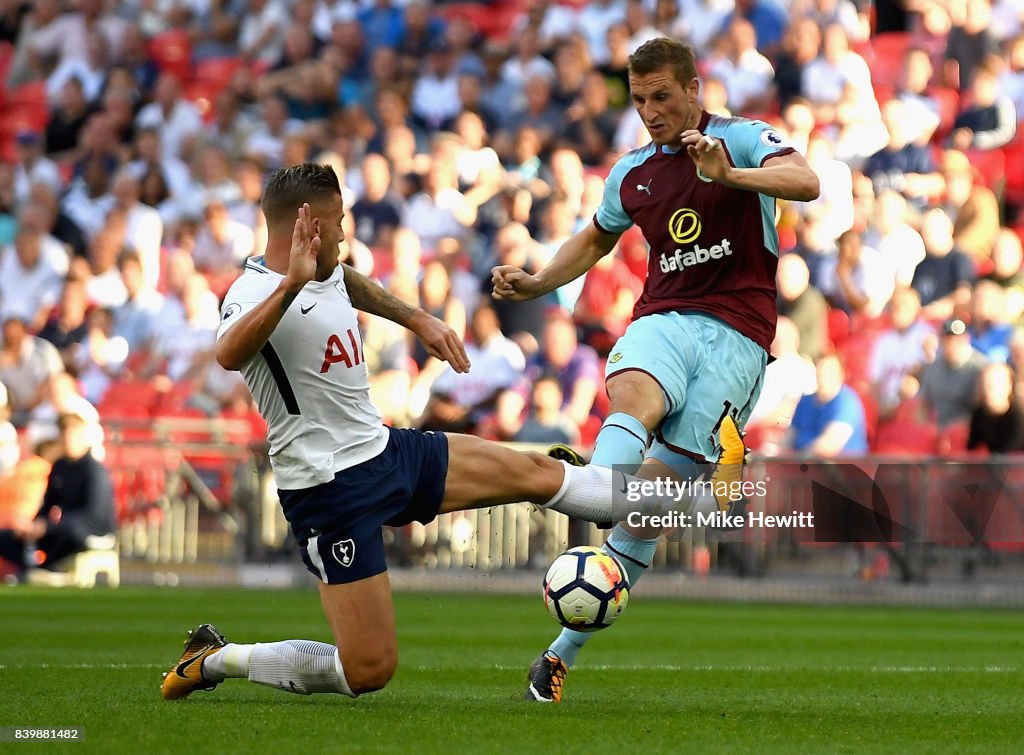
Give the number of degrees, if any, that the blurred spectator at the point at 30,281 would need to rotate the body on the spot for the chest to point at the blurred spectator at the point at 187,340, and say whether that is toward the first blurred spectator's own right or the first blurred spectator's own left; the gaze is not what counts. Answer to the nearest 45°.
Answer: approximately 45° to the first blurred spectator's own left

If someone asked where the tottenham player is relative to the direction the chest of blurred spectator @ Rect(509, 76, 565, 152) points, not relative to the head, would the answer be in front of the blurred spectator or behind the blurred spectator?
in front

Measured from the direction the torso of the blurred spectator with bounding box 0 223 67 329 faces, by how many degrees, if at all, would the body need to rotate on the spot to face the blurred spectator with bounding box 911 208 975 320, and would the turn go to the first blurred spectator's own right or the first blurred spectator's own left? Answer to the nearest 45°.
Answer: approximately 45° to the first blurred spectator's own left

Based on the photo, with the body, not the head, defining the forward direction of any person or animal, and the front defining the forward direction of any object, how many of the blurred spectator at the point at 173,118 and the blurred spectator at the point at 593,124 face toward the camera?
2

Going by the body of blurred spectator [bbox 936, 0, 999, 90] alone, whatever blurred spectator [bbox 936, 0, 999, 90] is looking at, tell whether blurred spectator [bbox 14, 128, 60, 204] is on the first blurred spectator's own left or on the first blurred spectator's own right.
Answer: on the first blurred spectator's own right

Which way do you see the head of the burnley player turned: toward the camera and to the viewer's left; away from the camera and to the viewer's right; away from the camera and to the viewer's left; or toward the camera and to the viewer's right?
toward the camera and to the viewer's left

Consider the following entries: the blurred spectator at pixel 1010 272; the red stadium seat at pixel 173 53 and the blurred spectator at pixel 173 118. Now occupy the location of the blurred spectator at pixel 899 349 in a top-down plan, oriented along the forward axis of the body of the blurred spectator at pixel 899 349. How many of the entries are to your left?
1
